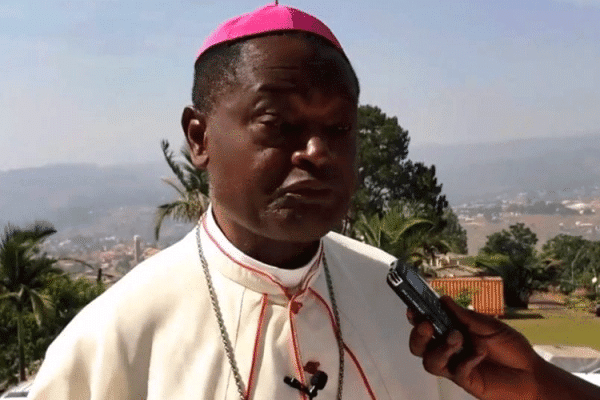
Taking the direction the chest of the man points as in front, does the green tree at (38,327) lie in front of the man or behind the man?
behind

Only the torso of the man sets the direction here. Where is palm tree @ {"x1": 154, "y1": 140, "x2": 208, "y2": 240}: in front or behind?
behind
